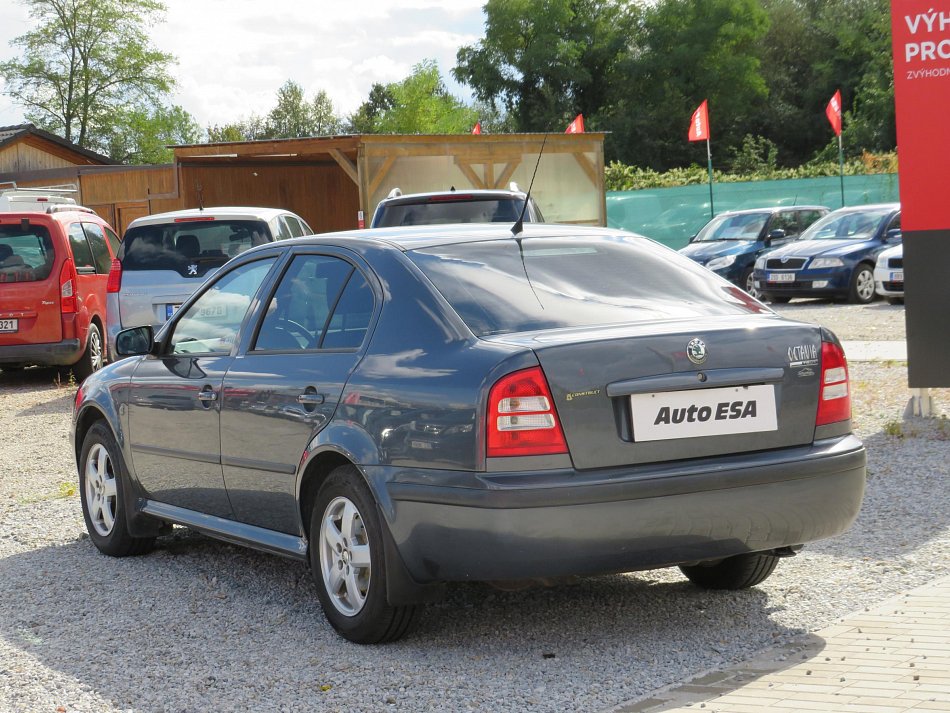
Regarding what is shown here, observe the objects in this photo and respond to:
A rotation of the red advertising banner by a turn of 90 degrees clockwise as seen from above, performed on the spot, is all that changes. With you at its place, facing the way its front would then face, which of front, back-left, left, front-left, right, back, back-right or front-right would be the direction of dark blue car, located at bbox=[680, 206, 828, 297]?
right

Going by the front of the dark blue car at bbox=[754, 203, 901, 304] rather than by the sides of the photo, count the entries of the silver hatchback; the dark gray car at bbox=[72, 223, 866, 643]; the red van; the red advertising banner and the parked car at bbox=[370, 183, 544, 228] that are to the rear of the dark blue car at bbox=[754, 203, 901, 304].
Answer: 0

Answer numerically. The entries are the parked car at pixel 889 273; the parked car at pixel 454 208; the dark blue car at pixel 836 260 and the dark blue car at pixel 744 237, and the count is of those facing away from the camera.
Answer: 1

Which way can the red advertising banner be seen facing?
toward the camera

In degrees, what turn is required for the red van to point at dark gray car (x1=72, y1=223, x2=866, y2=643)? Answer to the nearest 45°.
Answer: approximately 135° to its right

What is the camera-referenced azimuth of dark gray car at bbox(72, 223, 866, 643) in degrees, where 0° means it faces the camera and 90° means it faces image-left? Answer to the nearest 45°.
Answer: approximately 135°

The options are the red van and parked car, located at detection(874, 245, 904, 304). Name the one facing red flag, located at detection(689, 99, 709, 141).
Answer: the red van

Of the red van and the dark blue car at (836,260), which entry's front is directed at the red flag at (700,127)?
the red van

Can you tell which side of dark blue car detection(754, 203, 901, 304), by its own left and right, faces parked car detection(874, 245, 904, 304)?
left

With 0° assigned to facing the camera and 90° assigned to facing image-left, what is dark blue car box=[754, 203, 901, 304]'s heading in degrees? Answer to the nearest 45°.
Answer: approximately 45°

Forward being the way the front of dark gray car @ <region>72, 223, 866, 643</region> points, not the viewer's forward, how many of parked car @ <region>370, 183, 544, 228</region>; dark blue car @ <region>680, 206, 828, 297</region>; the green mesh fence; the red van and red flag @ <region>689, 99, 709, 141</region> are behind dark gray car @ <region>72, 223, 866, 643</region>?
0

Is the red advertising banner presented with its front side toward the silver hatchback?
no

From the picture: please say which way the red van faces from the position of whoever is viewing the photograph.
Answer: facing away from the viewer and to the right of the viewer

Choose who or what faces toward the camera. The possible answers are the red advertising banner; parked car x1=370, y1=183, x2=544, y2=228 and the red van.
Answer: the red advertising banner

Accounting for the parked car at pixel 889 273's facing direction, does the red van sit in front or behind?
in front

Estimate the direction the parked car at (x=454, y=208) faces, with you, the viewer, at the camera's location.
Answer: facing away from the viewer

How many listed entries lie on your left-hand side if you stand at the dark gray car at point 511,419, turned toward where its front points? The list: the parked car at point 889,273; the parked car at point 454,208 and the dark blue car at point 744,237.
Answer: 0
